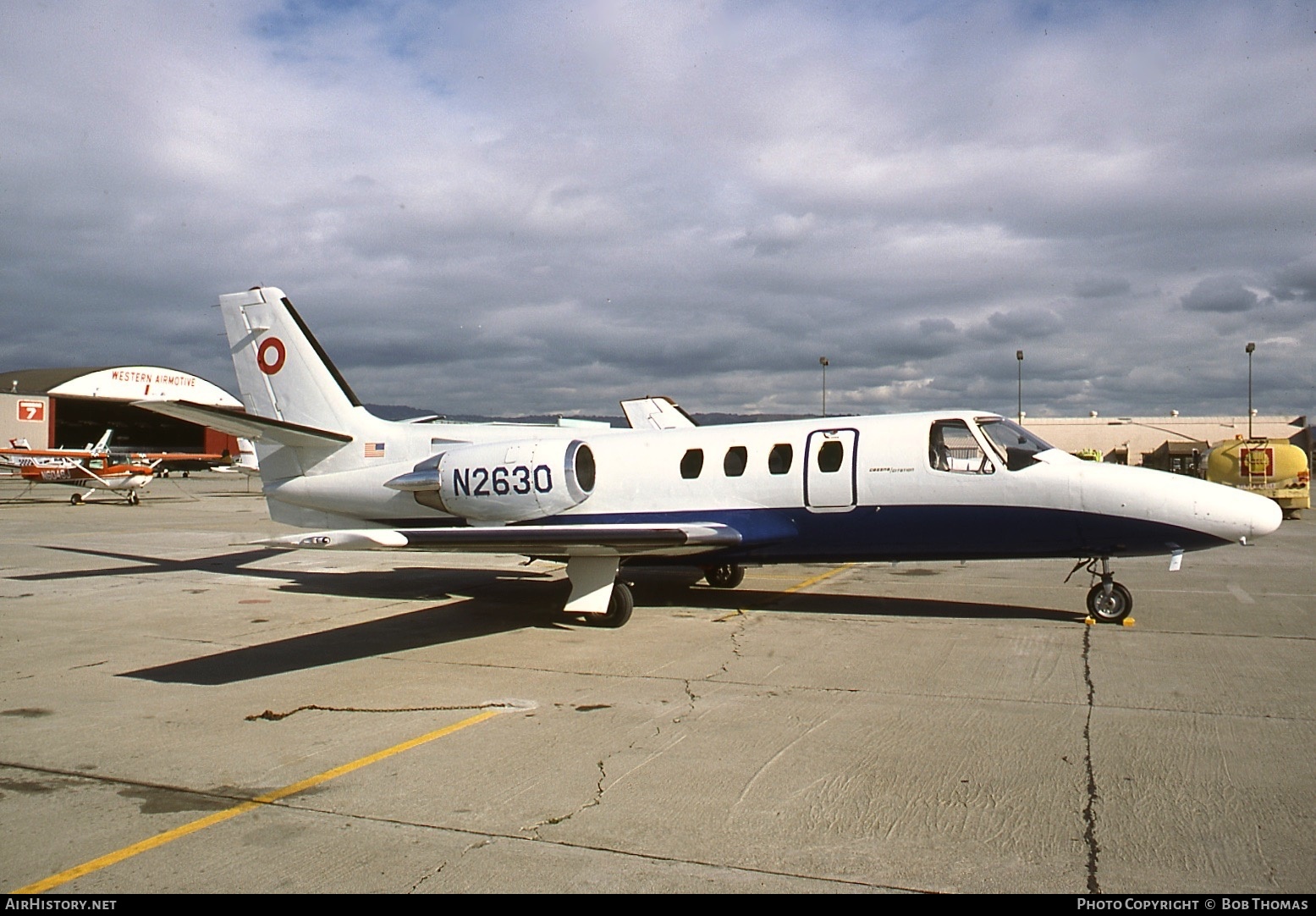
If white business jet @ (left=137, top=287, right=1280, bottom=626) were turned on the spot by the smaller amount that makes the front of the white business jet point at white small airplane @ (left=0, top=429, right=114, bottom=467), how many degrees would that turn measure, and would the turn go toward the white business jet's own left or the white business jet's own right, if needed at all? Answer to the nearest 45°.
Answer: approximately 135° to the white business jet's own left

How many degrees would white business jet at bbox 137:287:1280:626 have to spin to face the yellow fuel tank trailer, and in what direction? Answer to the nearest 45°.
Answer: approximately 45° to its left

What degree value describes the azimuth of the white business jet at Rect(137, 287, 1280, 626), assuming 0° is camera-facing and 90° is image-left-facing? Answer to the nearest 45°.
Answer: approximately 270°

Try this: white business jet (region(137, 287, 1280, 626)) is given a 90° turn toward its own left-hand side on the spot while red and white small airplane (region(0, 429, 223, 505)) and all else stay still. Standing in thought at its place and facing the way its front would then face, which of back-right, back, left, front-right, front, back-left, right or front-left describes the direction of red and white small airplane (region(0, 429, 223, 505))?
front-left

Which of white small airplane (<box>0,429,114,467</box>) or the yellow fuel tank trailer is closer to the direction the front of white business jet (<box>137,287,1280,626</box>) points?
the yellow fuel tank trailer
